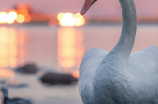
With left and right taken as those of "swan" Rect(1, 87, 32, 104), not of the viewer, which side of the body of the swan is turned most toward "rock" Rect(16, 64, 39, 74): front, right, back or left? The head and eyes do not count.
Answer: right

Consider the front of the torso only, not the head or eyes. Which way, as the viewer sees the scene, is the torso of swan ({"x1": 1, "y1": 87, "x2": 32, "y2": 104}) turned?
to the viewer's left

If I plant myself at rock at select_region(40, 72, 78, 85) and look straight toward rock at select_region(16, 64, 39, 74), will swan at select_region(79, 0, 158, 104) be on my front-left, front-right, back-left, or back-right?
back-left

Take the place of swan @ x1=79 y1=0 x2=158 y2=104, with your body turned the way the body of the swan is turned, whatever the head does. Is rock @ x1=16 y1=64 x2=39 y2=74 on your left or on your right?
on your right

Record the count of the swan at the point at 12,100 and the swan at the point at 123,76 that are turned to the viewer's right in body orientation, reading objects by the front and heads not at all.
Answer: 0

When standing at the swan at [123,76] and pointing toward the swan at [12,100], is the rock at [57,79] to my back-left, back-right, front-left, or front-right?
front-right

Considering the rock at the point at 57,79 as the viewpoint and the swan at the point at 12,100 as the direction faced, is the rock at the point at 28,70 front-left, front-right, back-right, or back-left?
back-right

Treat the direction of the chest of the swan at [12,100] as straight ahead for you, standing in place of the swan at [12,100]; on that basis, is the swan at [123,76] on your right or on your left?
on your left

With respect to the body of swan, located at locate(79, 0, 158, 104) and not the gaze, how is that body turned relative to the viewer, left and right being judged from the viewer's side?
facing the viewer and to the left of the viewer

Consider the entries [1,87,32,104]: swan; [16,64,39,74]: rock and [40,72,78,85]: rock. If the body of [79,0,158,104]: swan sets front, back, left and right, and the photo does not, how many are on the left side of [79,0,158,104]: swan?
0

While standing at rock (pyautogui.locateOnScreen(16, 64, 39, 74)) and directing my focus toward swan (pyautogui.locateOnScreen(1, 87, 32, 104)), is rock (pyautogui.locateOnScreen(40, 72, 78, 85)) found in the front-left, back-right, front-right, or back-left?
front-left
